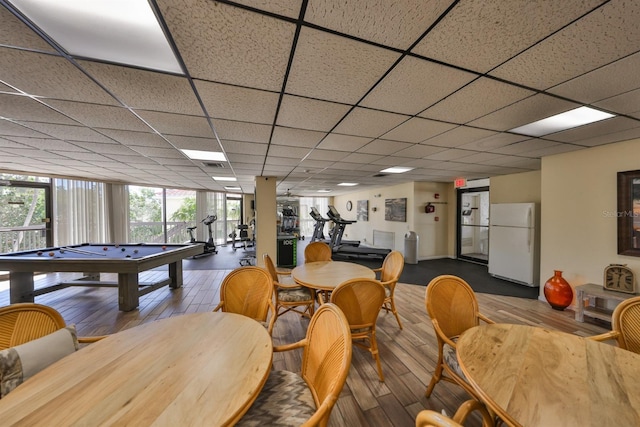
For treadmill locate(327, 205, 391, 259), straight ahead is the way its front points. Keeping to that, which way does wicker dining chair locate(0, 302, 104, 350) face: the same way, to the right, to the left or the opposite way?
the opposite way

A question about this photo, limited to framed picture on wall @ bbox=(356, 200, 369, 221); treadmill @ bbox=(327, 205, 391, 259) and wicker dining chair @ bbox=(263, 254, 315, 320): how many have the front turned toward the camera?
1

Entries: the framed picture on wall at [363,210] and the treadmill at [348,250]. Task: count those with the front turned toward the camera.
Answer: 1

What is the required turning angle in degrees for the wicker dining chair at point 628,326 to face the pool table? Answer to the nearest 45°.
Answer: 0° — it already faces it

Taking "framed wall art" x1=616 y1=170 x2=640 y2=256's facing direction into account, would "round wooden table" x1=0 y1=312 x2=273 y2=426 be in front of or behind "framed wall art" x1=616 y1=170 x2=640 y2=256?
in front

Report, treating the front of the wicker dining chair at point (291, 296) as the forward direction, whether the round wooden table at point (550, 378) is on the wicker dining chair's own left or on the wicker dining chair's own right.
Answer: on the wicker dining chair's own right

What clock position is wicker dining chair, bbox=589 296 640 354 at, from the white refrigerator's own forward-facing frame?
The wicker dining chair is roughly at 10 o'clock from the white refrigerator.

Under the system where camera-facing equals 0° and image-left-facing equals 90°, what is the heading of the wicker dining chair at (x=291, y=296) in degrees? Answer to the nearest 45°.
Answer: approximately 270°

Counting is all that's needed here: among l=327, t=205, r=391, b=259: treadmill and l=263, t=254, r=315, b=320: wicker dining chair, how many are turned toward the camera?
0

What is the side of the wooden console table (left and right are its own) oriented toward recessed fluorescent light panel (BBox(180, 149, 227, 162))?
front

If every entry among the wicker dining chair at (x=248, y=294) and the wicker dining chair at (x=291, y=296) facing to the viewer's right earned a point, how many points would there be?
1

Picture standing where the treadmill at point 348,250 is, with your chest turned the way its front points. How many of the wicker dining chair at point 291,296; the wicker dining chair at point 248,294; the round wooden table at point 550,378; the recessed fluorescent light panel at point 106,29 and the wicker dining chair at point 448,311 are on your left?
5

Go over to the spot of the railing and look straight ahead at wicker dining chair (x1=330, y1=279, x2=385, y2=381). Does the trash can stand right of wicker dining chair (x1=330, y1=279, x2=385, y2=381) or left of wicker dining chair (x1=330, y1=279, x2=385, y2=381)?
left
